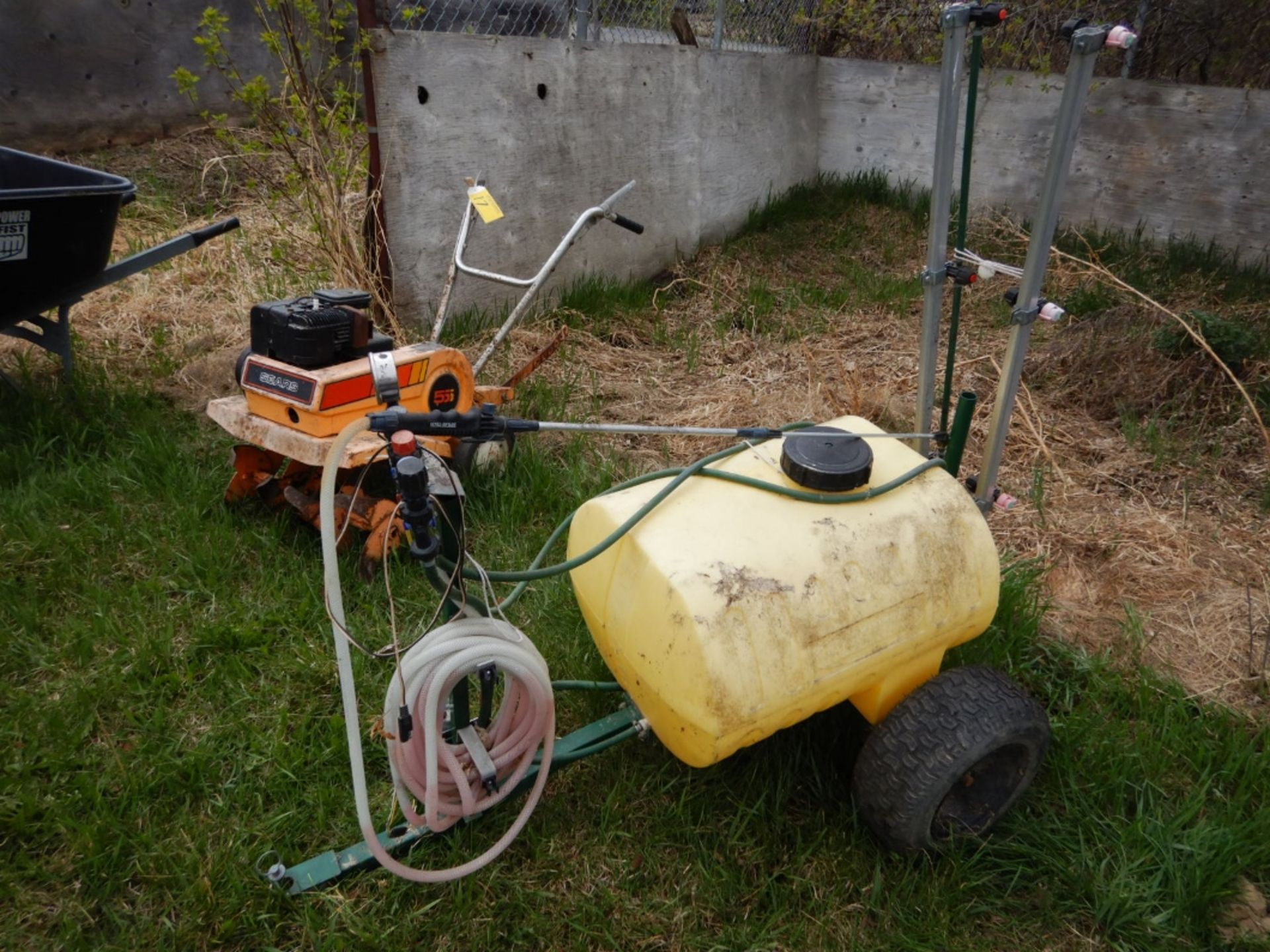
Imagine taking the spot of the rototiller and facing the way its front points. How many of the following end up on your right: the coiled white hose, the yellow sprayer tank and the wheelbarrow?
1

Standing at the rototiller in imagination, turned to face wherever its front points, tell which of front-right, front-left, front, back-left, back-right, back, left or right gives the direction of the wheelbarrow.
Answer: right

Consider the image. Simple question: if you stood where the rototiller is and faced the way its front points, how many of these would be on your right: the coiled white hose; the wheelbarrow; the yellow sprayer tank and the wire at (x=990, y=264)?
1

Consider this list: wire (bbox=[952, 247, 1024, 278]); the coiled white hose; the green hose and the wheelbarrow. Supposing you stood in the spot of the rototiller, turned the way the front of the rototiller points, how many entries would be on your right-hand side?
1

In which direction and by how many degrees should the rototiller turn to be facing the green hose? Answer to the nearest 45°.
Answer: approximately 90° to its left

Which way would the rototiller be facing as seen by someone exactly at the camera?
facing the viewer and to the left of the viewer

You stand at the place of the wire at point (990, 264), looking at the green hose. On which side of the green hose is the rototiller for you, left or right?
right

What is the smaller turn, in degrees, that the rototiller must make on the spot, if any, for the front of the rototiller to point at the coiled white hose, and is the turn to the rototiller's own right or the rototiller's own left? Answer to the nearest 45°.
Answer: approximately 45° to the rototiller's own left

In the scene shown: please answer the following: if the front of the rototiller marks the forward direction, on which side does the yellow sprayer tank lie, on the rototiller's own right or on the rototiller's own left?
on the rototiller's own left

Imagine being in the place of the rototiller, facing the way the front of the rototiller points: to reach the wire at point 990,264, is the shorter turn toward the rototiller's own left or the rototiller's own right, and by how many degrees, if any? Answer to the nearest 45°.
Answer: approximately 90° to the rototiller's own left
